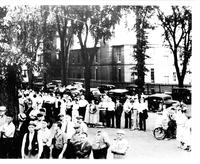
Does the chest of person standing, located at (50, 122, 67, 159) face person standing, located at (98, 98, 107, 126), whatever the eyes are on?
no

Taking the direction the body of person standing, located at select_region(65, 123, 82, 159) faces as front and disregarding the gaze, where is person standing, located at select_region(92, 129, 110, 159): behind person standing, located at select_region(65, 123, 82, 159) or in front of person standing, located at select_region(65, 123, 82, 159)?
in front

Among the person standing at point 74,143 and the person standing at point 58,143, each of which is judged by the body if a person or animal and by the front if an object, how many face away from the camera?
0

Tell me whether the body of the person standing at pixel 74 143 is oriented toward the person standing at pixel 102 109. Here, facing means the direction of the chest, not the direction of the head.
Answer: no

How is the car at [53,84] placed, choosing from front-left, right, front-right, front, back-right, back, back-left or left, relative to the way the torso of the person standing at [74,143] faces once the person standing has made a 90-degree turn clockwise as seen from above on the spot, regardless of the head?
back-right

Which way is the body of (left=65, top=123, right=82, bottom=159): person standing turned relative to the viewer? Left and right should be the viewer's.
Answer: facing the viewer and to the right of the viewer

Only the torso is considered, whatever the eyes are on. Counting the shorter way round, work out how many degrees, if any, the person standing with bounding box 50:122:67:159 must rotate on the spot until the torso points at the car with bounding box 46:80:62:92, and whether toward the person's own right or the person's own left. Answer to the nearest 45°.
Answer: approximately 135° to the person's own right
